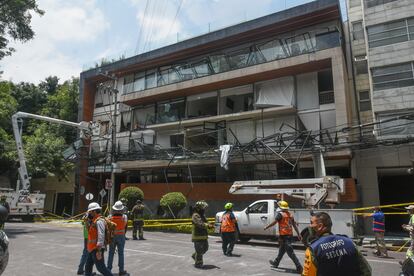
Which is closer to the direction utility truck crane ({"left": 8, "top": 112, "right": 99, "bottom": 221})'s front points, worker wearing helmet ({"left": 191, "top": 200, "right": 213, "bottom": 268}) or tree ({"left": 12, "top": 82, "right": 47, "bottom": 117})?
the tree

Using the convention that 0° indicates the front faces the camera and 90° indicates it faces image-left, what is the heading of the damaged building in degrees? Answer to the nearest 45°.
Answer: approximately 45°

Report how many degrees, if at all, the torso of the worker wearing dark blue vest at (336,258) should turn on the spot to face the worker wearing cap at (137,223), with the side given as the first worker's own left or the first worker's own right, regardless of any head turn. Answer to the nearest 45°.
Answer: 0° — they already face them

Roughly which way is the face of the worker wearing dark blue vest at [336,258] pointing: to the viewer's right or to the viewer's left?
to the viewer's left

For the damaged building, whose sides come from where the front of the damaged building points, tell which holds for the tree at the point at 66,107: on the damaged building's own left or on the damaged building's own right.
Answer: on the damaged building's own right

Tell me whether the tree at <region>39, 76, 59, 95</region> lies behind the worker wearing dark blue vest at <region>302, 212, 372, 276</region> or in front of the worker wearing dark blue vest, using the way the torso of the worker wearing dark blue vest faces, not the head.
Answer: in front

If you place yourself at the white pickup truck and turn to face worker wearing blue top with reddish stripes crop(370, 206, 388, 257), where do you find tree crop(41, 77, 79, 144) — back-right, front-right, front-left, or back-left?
back-left
